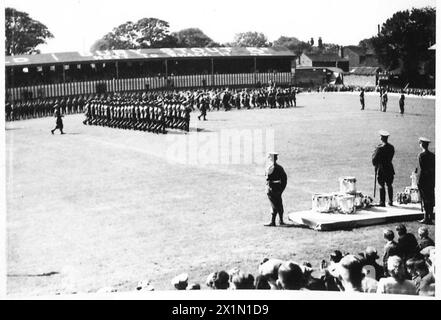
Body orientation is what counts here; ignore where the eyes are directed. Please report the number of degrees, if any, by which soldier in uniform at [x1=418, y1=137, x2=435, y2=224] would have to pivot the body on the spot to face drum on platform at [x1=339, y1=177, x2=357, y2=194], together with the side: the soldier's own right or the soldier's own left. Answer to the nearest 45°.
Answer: approximately 45° to the soldier's own left

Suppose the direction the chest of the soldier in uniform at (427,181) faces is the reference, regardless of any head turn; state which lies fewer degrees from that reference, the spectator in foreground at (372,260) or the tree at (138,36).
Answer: the tree

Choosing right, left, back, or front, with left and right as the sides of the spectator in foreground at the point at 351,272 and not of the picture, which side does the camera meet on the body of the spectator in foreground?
back

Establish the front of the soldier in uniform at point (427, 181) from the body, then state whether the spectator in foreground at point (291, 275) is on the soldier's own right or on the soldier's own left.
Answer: on the soldier's own left

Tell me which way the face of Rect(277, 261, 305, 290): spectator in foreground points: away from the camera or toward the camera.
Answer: away from the camera

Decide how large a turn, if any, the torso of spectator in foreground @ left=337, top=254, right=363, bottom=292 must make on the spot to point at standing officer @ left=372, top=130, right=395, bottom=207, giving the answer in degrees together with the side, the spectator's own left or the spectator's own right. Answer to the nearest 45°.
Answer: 0° — they already face them

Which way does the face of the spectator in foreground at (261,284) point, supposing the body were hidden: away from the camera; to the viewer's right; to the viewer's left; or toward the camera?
away from the camera

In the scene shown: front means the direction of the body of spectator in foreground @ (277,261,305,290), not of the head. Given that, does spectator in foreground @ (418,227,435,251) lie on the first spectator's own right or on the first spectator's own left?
on the first spectator's own right

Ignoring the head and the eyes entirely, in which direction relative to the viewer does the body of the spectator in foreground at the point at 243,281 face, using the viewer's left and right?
facing away from the viewer

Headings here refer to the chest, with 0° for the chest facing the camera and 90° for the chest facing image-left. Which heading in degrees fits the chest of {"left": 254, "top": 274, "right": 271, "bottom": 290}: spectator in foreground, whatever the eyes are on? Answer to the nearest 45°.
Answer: approximately 180°

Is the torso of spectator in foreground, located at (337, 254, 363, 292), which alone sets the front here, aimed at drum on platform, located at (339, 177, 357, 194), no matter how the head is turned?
yes

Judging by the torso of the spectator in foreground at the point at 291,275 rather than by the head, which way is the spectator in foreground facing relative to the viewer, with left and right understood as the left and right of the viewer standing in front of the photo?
facing away from the viewer and to the left of the viewer
